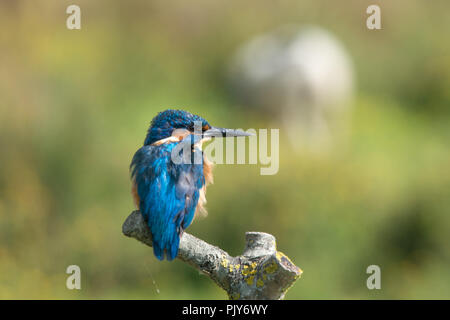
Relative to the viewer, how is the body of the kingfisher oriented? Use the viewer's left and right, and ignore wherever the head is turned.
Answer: facing away from the viewer and to the right of the viewer
